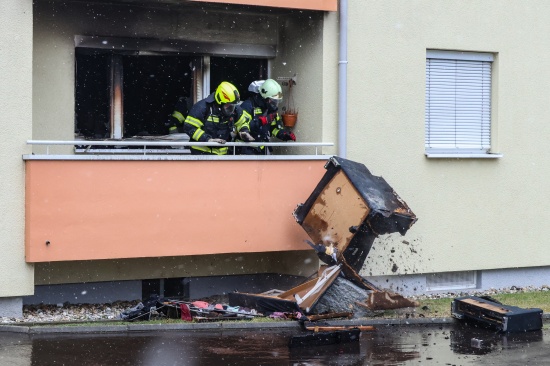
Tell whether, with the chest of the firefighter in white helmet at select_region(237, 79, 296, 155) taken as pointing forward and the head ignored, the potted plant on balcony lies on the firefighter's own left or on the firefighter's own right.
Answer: on the firefighter's own left

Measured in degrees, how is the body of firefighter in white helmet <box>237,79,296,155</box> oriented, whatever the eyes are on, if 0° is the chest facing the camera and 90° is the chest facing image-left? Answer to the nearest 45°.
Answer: approximately 315°

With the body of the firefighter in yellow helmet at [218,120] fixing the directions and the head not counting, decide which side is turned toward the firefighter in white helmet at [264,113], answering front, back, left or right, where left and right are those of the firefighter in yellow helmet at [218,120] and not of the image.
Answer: left

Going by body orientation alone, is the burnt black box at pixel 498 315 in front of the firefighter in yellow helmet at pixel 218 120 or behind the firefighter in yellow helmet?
in front

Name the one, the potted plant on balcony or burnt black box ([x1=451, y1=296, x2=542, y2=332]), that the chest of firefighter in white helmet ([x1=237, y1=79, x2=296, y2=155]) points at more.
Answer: the burnt black box

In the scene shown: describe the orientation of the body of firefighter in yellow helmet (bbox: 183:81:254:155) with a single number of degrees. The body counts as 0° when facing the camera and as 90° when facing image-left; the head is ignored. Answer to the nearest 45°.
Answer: approximately 315°

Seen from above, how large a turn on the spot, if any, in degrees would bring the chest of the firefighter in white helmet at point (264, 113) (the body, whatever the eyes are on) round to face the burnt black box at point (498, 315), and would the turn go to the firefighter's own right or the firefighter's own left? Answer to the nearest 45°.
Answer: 0° — they already face it

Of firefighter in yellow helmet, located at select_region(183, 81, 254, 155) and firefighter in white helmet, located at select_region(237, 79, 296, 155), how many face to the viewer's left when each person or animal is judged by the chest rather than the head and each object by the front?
0

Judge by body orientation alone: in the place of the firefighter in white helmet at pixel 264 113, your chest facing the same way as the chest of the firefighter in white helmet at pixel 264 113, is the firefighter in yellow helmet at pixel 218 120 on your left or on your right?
on your right
